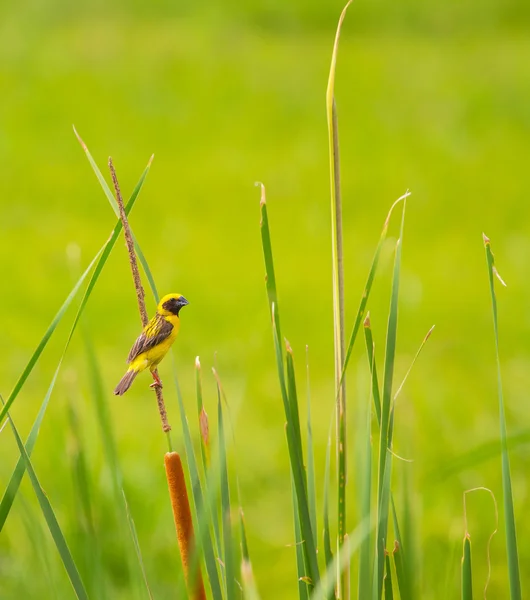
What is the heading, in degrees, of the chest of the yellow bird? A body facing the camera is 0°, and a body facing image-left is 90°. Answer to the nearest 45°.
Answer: approximately 270°
